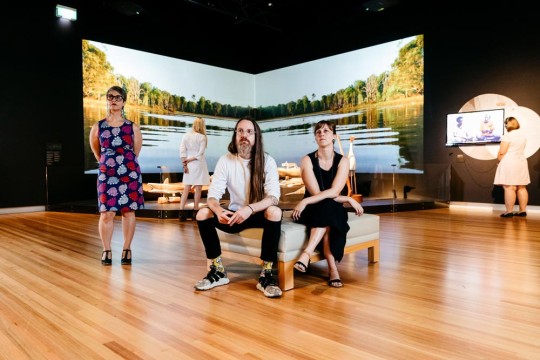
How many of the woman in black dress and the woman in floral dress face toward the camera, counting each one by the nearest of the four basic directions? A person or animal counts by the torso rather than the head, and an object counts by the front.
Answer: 2

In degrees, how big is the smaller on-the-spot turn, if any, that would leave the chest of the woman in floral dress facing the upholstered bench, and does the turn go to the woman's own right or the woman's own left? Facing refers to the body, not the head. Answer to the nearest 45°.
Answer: approximately 45° to the woman's own left

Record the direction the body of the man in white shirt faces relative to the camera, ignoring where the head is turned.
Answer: toward the camera

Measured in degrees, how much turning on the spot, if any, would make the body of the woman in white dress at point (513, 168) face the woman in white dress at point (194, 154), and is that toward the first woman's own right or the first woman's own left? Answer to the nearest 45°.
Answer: approximately 90° to the first woman's own left

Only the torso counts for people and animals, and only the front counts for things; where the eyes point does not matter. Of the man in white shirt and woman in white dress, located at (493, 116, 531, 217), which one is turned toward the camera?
the man in white shirt

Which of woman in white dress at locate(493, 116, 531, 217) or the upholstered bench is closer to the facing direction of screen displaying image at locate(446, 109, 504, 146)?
the upholstered bench

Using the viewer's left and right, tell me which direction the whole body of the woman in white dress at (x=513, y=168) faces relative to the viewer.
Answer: facing away from the viewer and to the left of the viewer

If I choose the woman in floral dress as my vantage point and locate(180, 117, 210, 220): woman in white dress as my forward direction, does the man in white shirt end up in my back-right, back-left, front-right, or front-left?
back-right

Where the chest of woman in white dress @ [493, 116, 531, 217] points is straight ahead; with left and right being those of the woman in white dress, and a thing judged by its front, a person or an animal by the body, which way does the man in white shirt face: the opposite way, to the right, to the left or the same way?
the opposite way

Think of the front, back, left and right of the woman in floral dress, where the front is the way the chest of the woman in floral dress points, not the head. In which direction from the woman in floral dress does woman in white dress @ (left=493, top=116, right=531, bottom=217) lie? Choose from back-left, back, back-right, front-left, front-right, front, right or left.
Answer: left

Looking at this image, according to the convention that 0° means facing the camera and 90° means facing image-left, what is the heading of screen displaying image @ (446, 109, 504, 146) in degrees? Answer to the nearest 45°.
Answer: approximately 45°

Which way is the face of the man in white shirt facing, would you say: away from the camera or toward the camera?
toward the camera

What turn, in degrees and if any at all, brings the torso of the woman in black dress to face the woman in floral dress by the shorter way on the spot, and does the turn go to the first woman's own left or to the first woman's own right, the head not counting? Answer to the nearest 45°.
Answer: approximately 90° to the first woman's own right

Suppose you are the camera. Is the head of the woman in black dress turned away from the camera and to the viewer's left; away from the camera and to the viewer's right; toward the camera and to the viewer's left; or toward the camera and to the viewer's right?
toward the camera and to the viewer's left

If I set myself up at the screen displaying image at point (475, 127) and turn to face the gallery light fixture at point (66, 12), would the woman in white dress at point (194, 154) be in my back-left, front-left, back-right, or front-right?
front-left

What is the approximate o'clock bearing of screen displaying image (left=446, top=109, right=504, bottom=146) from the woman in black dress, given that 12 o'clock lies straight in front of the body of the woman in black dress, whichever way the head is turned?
The screen displaying image is roughly at 7 o'clock from the woman in black dress.

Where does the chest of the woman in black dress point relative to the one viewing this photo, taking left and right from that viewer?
facing the viewer
